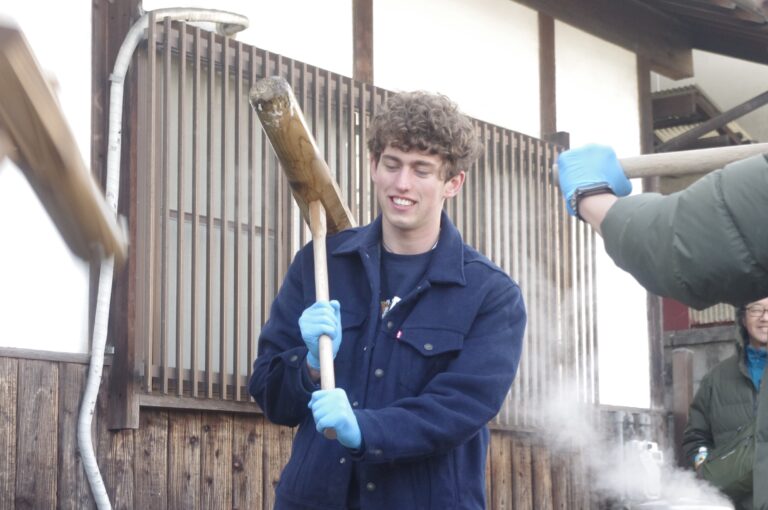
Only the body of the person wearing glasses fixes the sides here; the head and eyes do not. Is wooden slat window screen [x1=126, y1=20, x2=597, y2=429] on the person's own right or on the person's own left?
on the person's own right

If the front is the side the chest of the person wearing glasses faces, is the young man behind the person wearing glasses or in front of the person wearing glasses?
in front

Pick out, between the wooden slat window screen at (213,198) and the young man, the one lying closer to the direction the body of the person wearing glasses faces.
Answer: the young man

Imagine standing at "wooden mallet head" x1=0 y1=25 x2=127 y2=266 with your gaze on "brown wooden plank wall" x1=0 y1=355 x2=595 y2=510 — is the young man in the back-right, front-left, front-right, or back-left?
front-right

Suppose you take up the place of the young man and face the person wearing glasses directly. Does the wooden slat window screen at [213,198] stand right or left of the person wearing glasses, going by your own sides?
left

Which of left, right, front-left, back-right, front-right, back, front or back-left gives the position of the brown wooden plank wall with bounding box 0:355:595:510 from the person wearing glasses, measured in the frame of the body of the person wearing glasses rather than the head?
front-right

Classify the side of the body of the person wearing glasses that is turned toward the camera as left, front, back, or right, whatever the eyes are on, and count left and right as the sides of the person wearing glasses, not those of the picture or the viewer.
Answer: front

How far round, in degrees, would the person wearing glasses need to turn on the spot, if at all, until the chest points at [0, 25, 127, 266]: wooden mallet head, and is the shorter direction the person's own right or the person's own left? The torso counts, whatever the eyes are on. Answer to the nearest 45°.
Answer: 0° — they already face it

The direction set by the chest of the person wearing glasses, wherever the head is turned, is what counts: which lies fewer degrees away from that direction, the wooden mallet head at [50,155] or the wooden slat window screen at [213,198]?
the wooden mallet head
